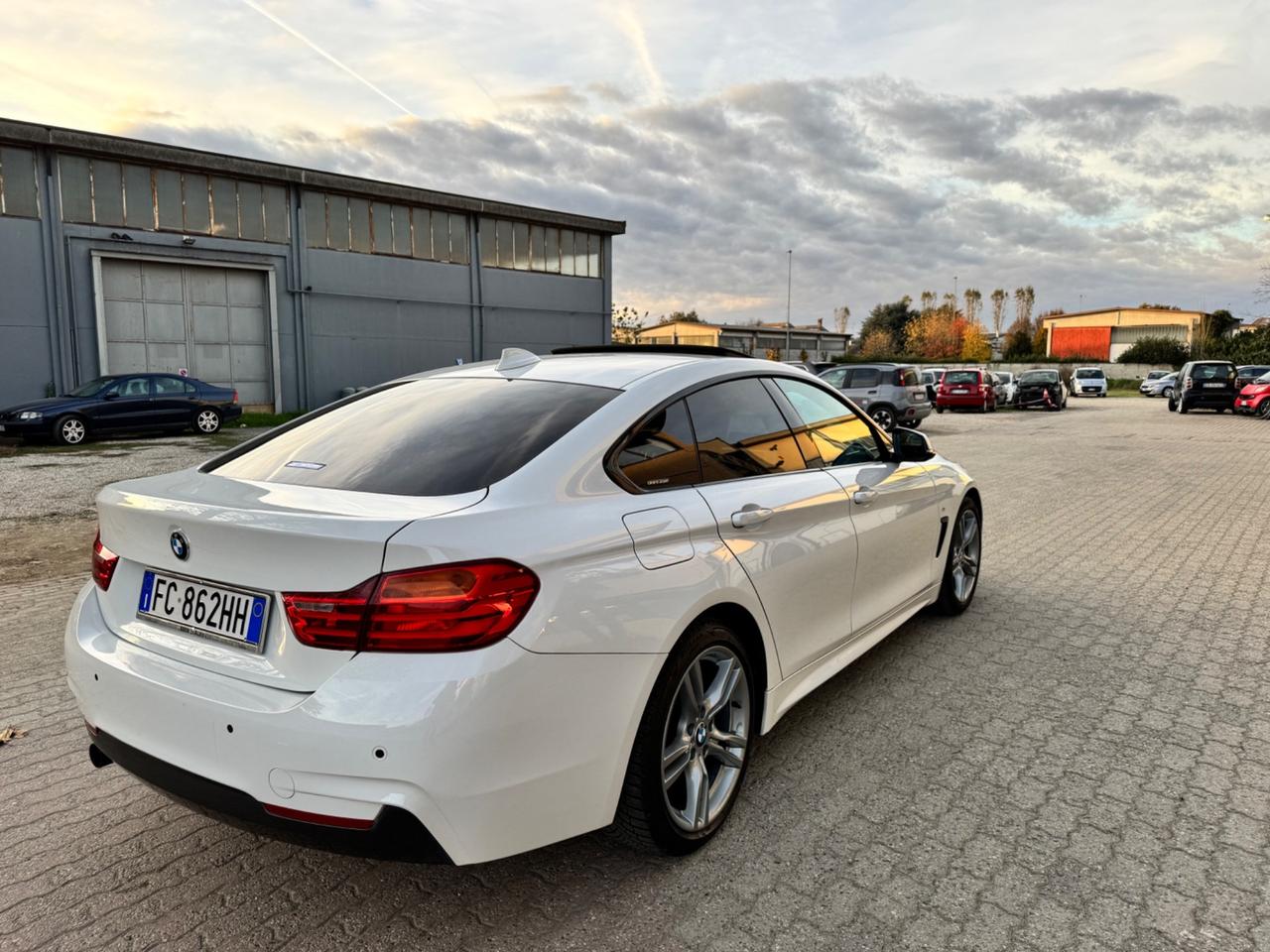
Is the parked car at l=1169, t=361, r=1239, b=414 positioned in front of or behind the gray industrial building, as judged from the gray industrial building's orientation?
in front

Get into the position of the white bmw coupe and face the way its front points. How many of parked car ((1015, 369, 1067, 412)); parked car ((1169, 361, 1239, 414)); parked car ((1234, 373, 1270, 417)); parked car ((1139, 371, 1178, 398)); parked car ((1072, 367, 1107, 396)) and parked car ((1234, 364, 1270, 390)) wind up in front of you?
6

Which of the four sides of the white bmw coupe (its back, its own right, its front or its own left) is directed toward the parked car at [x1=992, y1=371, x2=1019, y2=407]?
front

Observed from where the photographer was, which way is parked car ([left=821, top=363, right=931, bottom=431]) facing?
facing away from the viewer and to the left of the viewer

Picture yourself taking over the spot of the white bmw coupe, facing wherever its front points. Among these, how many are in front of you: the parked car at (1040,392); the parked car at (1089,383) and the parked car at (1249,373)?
3

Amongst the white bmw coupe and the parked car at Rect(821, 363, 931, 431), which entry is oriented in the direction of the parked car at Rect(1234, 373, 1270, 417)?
the white bmw coupe

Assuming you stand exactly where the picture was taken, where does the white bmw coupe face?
facing away from the viewer and to the right of the viewer

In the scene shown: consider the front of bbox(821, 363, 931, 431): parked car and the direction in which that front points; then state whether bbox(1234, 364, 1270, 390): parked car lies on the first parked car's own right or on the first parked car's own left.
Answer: on the first parked car's own right

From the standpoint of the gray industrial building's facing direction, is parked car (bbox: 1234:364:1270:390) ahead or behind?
ahead

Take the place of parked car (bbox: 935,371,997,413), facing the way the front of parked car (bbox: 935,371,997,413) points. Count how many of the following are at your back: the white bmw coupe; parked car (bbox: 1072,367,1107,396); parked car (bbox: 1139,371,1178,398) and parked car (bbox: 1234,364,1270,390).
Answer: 1

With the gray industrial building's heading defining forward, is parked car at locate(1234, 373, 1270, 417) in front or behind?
in front

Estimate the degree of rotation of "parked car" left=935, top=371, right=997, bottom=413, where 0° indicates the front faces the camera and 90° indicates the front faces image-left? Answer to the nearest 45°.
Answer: approximately 180°

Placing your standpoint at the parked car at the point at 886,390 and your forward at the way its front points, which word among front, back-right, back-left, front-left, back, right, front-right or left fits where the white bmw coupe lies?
back-left

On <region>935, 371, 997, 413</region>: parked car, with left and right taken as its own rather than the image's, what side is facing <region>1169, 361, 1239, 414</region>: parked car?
right

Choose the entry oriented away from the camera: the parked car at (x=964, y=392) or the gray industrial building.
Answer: the parked car

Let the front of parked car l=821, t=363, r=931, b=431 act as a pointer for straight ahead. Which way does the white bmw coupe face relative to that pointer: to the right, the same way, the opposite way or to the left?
to the right
